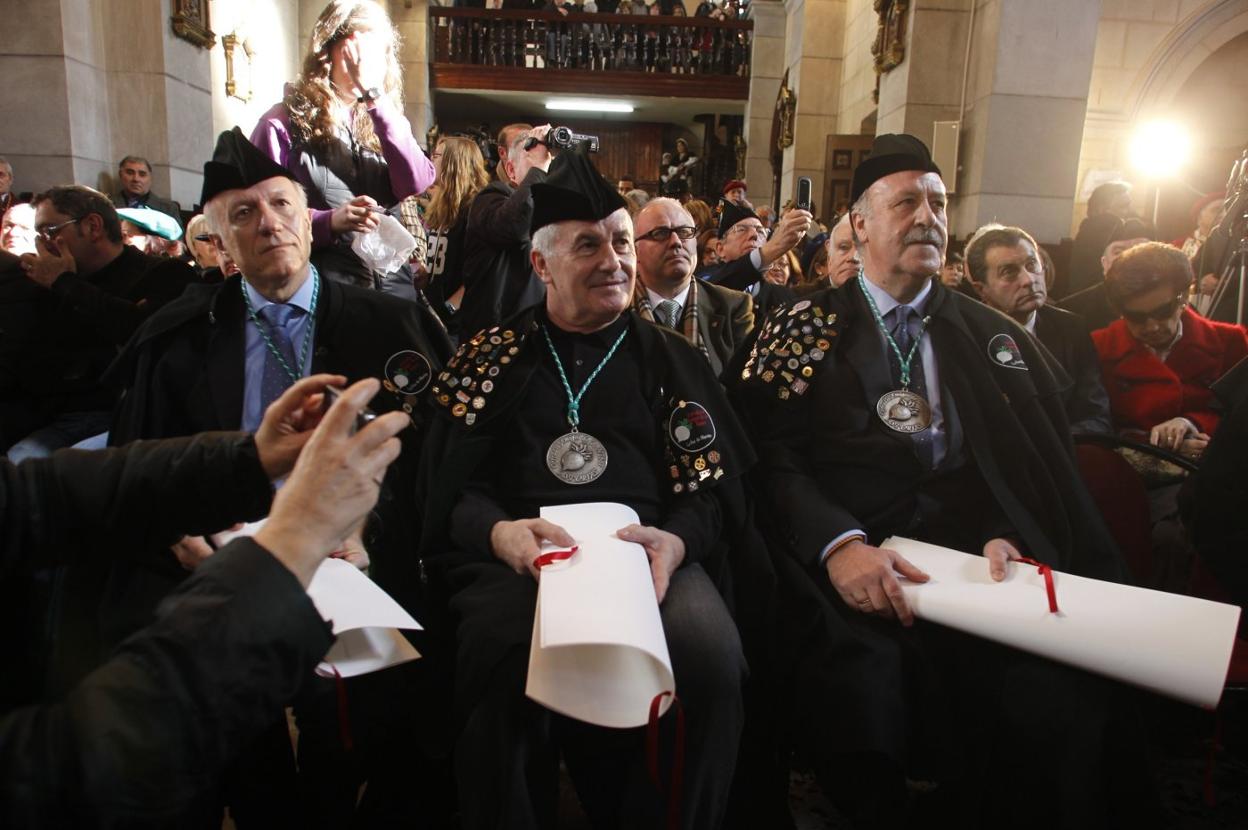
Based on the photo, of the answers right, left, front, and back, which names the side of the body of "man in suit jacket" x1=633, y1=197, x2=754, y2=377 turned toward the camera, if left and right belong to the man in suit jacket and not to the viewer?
front

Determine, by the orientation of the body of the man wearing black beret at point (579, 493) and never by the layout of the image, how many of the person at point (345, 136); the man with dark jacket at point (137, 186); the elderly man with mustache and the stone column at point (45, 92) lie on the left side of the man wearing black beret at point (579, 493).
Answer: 1

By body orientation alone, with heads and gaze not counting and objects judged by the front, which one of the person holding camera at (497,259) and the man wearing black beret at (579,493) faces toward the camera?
the man wearing black beret

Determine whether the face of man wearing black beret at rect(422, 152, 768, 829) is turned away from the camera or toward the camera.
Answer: toward the camera

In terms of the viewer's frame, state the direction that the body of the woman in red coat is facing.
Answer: toward the camera

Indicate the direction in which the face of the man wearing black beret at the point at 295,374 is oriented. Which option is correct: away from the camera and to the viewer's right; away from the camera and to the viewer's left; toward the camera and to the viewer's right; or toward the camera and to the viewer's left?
toward the camera and to the viewer's right

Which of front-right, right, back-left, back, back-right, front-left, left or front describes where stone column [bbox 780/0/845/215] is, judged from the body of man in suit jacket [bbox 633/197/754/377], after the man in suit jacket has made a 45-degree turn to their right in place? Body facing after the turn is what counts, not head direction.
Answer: back-right

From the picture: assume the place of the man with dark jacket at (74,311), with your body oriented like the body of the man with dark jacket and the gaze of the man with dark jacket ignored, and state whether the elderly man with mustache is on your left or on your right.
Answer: on your left

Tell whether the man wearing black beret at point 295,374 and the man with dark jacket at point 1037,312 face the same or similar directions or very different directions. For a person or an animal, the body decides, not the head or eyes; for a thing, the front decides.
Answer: same or similar directions

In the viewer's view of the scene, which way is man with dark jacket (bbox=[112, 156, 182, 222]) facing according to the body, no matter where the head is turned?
toward the camera

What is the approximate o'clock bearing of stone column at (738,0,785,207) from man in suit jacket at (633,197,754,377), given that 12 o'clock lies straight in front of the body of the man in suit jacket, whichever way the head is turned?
The stone column is roughly at 6 o'clock from the man in suit jacket.

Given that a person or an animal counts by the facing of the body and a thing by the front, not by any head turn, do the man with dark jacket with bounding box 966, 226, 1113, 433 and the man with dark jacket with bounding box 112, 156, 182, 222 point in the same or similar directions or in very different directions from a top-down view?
same or similar directions

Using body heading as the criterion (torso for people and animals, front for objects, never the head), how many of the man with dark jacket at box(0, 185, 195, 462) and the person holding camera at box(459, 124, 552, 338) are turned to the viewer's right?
1

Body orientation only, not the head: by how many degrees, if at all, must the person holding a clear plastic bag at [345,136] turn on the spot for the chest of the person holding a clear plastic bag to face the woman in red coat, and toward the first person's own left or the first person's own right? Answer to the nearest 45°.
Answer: approximately 45° to the first person's own left

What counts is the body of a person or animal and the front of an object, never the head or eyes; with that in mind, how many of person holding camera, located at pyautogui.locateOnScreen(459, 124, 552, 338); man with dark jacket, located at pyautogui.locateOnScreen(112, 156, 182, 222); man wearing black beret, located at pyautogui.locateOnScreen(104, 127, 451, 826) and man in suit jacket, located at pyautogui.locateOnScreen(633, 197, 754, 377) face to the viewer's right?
1
